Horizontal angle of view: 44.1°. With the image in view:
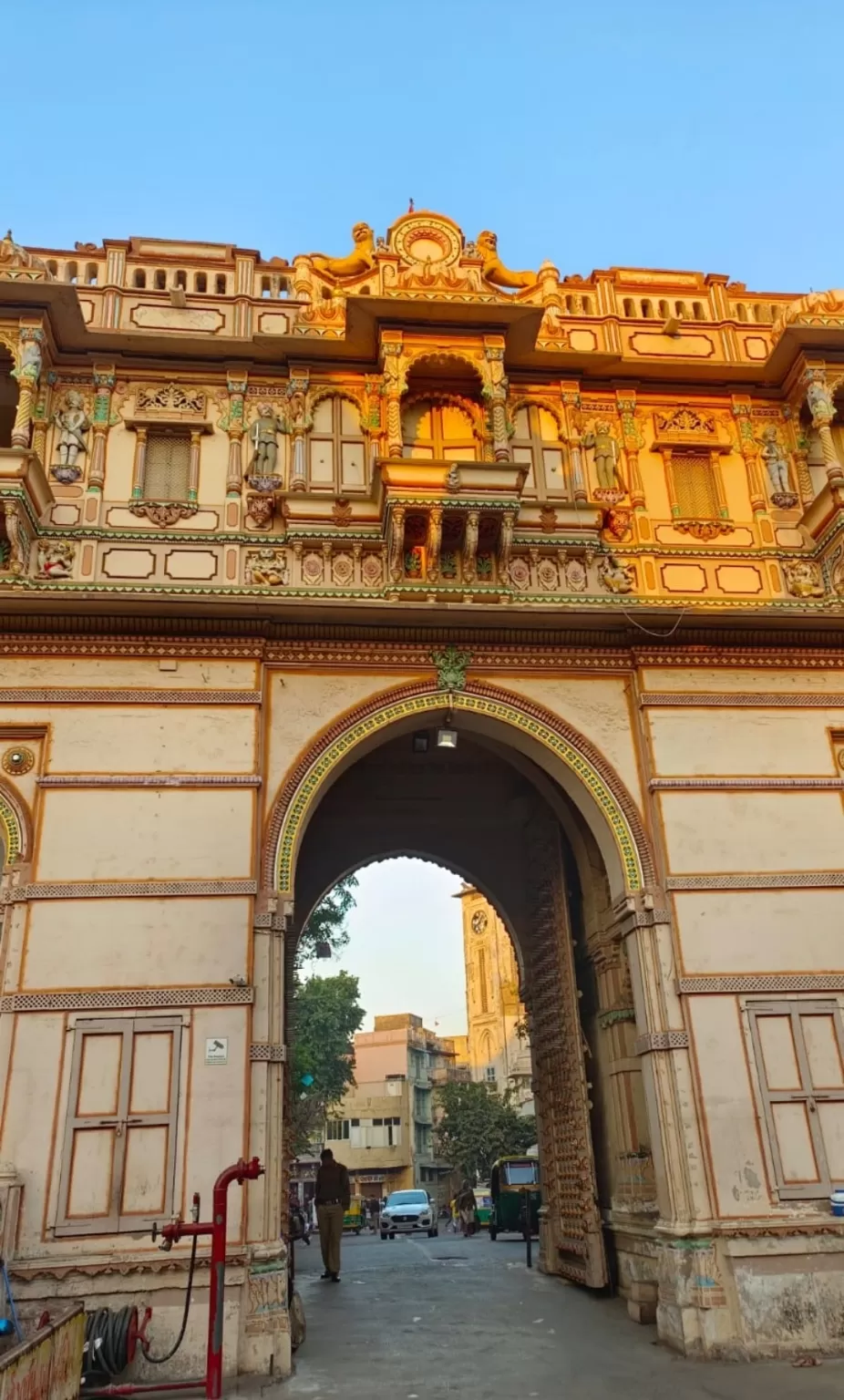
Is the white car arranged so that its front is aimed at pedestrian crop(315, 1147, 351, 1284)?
yes

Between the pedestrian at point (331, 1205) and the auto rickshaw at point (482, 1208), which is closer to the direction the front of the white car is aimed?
the pedestrian

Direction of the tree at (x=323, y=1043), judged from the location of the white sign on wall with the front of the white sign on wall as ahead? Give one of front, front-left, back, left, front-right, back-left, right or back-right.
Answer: back

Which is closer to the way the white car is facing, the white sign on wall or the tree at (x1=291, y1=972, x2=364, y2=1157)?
the white sign on wall

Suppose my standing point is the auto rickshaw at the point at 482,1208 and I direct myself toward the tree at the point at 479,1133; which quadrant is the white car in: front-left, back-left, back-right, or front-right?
back-left

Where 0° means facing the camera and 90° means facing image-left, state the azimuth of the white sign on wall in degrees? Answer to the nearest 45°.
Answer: approximately 0°

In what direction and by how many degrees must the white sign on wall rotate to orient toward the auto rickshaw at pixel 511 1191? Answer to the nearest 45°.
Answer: approximately 135° to its left

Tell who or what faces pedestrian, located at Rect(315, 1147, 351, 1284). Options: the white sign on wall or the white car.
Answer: the white car

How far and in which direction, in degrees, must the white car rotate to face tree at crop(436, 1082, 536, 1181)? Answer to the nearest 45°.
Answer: approximately 180°
